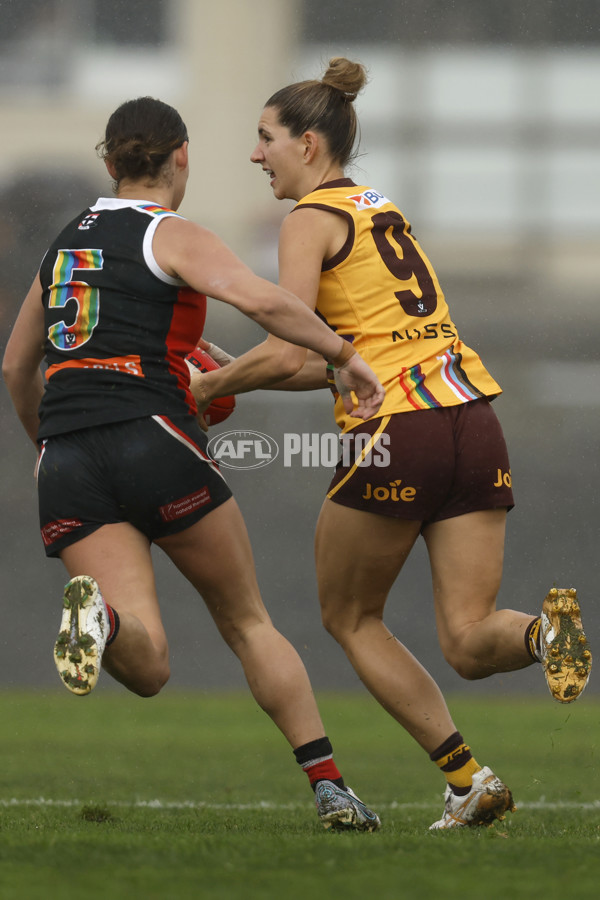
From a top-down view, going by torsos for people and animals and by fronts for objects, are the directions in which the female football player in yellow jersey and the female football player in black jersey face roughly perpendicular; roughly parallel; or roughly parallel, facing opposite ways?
roughly perpendicular

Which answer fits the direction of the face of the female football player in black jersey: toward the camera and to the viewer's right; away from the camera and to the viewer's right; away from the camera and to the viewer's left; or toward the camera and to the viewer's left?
away from the camera and to the viewer's right

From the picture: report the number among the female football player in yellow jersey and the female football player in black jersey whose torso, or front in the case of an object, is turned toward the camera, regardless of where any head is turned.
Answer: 0

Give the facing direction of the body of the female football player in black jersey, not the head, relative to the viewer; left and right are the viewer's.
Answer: facing away from the viewer and to the right of the viewer

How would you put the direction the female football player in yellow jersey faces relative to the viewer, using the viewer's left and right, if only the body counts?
facing away from the viewer and to the left of the viewer

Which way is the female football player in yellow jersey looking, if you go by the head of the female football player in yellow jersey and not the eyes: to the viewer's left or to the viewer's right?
to the viewer's left
